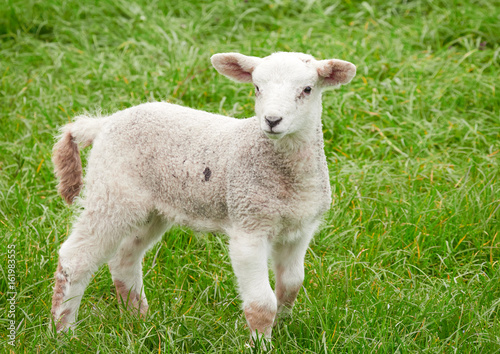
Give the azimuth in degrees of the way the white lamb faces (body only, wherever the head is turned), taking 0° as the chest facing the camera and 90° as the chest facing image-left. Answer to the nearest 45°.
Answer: approximately 315°
